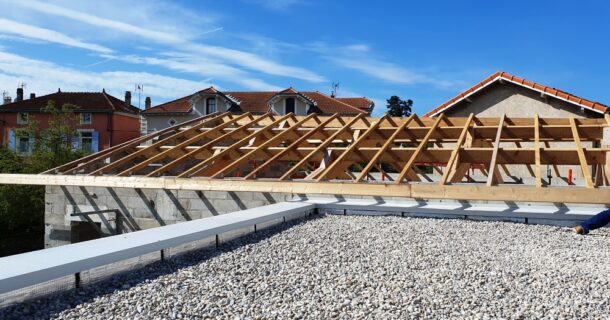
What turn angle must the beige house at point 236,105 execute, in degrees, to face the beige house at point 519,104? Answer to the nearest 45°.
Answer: approximately 45° to its left

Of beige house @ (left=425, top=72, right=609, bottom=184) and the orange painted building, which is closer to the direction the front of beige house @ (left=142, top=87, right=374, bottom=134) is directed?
the beige house

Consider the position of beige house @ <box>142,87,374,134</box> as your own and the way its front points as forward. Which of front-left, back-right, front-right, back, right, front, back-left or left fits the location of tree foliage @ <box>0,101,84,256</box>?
front-right

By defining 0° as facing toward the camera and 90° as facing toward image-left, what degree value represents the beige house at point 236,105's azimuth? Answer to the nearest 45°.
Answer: approximately 0°

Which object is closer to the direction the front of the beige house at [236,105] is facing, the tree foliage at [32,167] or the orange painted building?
the tree foliage
